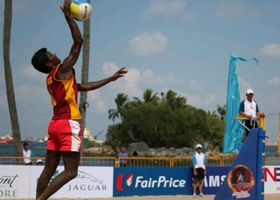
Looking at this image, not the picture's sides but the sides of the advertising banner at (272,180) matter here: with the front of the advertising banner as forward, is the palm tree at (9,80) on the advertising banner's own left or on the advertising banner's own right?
on the advertising banner's own right

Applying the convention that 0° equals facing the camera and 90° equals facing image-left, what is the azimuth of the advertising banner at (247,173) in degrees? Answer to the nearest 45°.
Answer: approximately 0°

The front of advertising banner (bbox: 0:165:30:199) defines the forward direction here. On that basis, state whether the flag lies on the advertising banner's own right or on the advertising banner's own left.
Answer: on the advertising banner's own left

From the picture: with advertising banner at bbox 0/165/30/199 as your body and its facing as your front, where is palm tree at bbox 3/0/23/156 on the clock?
The palm tree is roughly at 6 o'clock from the advertising banner.

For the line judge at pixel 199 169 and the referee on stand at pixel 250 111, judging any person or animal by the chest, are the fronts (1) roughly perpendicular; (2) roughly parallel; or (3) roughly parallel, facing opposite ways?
roughly parallel

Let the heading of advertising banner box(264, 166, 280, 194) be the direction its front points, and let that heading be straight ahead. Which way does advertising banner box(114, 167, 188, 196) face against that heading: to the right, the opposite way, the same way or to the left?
the same way

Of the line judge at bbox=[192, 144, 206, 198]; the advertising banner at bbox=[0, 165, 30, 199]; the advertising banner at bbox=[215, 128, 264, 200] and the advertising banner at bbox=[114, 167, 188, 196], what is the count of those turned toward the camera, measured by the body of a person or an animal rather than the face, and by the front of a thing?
4

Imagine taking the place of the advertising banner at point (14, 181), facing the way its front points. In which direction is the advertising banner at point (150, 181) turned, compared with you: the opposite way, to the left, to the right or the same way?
the same way

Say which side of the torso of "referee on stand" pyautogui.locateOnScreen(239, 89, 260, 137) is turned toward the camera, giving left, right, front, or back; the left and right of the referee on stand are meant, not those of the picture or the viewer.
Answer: front

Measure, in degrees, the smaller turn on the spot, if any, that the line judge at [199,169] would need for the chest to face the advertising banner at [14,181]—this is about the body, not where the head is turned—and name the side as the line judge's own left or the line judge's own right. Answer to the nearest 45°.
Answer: approximately 45° to the line judge's own right

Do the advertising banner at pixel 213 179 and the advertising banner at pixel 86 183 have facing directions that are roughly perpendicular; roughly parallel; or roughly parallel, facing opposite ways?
roughly parallel

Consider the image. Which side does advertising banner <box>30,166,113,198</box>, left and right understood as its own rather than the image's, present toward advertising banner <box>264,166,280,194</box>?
left

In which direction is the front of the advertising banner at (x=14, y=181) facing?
toward the camera
